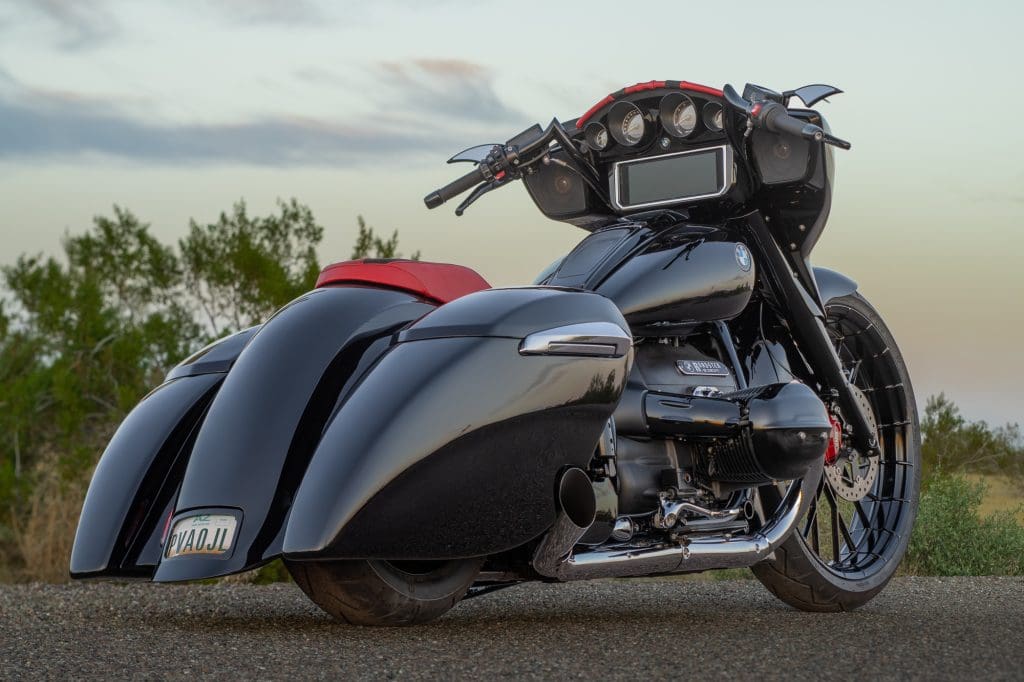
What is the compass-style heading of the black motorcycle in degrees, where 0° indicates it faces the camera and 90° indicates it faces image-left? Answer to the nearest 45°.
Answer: approximately 225°

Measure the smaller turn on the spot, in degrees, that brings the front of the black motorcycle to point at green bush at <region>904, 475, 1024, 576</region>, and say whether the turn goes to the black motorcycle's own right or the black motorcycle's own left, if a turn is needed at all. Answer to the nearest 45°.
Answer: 0° — it already faces it

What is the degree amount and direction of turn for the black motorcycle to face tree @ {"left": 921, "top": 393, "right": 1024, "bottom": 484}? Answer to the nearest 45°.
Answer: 0° — it already faces it

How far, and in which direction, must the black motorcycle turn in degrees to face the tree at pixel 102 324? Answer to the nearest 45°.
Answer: approximately 45° to its left

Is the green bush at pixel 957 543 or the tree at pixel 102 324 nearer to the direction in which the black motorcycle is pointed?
the green bush

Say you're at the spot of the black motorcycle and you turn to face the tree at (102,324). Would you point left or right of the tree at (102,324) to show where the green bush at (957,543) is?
right

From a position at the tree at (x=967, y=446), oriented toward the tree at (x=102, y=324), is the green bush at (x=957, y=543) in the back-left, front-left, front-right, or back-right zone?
front-left
